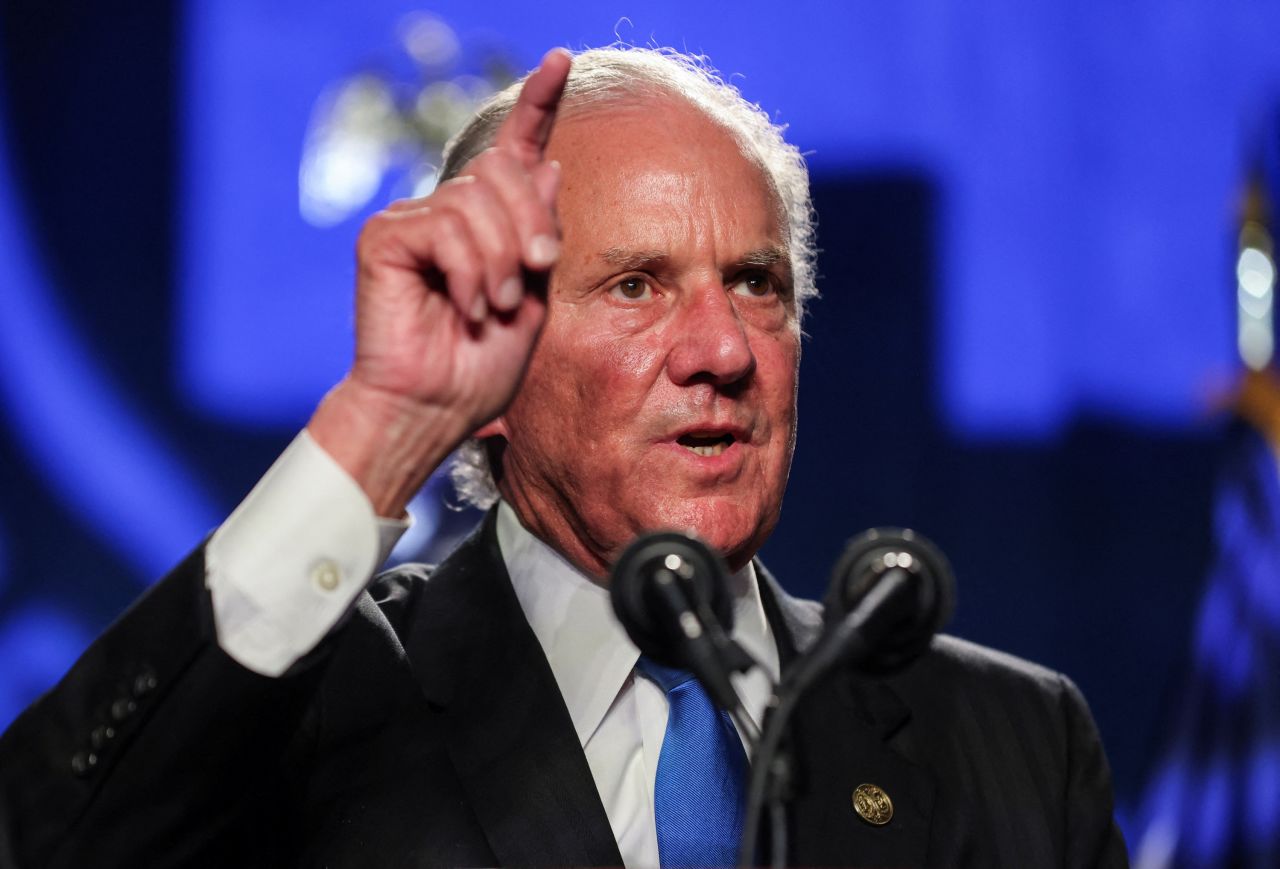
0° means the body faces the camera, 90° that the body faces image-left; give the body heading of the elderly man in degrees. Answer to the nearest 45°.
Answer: approximately 315°

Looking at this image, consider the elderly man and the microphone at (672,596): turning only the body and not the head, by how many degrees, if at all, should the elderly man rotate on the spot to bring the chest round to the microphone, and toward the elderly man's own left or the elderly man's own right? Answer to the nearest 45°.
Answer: approximately 45° to the elderly man's own right

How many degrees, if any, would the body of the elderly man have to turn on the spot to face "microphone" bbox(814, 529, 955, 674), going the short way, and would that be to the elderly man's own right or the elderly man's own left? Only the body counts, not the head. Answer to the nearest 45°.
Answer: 0° — they already face it

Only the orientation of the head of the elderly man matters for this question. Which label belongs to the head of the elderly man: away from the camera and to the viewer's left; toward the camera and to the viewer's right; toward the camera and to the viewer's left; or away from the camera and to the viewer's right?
toward the camera and to the viewer's right
